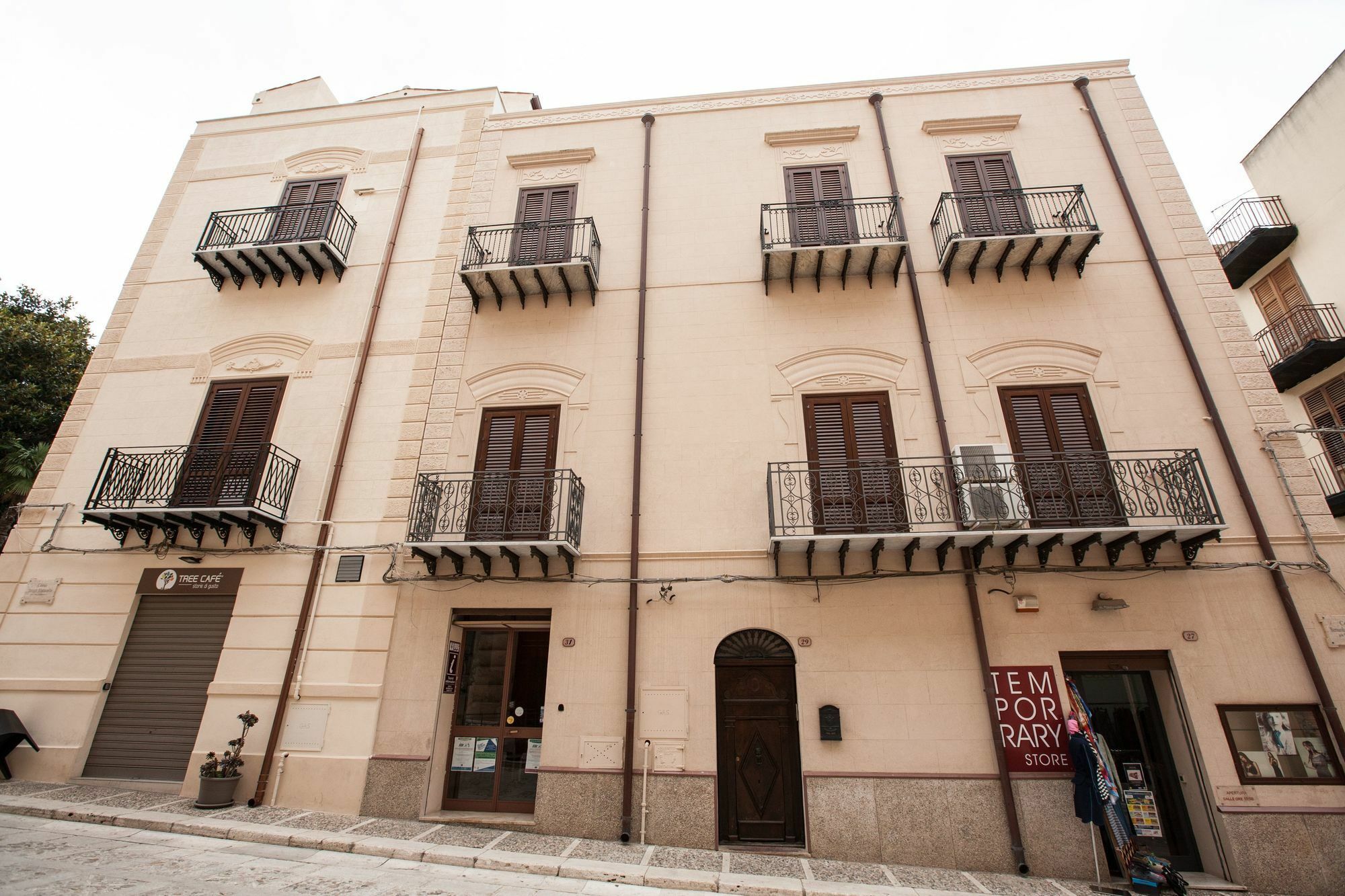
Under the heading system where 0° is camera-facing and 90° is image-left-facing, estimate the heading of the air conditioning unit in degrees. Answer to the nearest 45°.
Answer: approximately 0°

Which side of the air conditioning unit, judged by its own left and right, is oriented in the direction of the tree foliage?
right

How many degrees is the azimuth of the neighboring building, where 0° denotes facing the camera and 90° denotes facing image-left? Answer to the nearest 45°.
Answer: approximately 45°

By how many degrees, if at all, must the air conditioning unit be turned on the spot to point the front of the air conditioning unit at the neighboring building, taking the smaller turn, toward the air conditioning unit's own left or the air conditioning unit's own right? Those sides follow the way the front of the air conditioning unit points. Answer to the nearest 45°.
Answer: approximately 135° to the air conditioning unit's own left

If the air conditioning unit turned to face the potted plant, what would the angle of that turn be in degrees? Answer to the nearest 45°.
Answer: approximately 90° to its right

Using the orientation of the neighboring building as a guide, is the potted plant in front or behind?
in front

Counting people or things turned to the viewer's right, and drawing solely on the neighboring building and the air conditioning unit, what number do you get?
0
